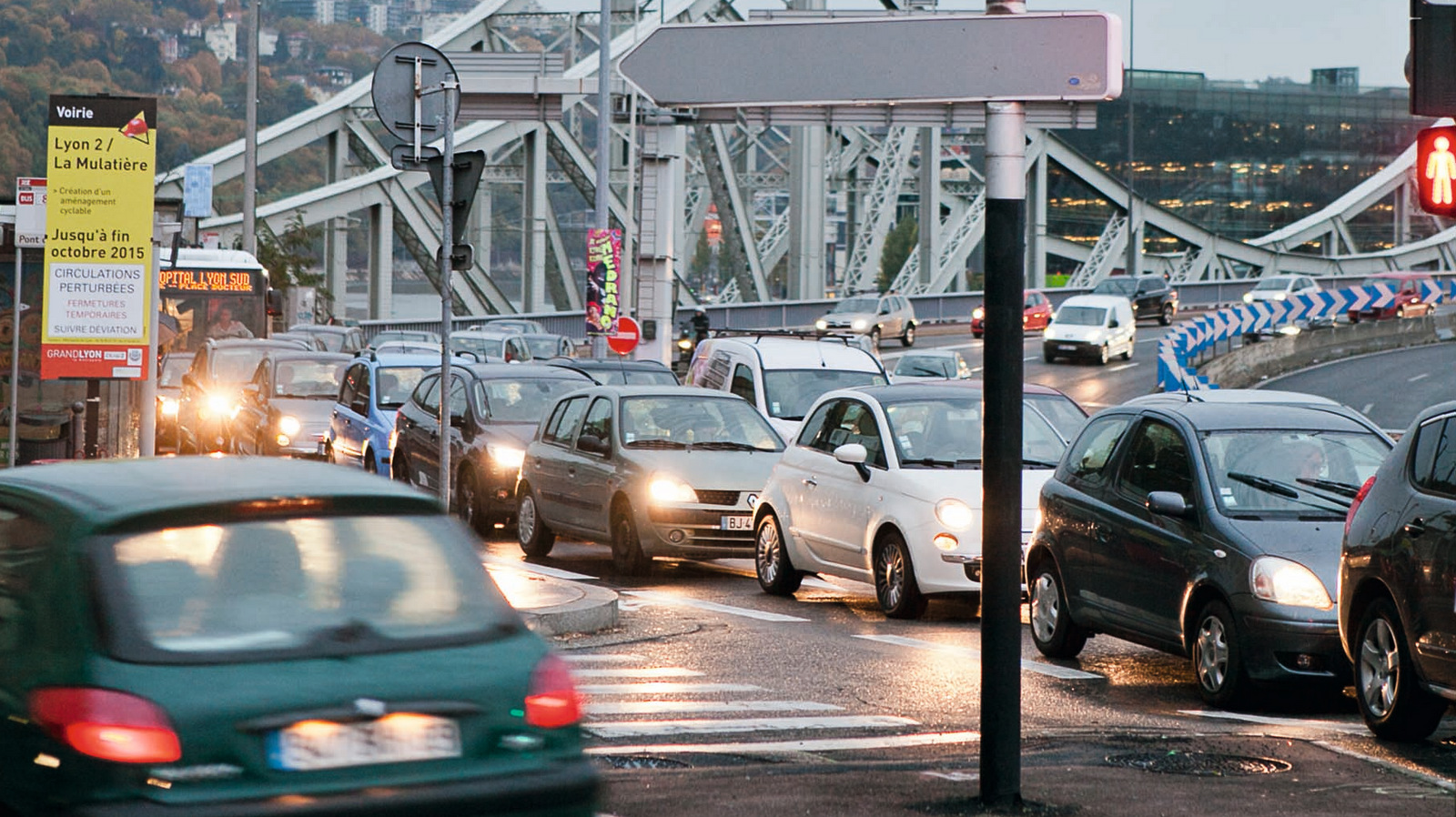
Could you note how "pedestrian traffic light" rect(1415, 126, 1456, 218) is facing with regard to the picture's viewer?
facing the viewer

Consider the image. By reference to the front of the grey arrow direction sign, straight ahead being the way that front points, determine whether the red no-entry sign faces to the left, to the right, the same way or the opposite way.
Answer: the opposite way

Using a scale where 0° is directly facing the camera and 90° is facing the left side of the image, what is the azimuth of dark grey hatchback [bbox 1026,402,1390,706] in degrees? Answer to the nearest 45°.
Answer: approximately 315°

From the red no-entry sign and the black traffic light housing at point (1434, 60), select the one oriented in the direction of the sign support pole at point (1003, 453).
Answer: the red no-entry sign

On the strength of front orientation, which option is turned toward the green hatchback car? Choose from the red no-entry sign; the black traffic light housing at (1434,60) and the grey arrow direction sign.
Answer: the red no-entry sign

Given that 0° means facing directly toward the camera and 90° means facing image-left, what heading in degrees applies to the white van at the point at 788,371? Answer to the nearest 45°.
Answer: approximately 315°

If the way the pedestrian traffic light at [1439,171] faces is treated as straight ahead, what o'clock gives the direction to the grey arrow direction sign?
The grey arrow direction sign is roughly at 2 o'clock from the pedestrian traffic light.

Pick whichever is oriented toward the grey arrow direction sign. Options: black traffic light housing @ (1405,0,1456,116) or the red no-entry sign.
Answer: the red no-entry sign

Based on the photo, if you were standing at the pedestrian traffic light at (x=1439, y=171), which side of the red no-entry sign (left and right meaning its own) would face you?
front

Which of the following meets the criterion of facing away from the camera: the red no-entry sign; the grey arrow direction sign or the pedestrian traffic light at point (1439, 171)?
the grey arrow direction sign

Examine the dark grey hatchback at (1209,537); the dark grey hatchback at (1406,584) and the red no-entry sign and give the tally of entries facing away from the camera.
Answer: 0

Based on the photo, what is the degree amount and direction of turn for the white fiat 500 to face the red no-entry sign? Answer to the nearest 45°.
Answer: approximately 135° to its left

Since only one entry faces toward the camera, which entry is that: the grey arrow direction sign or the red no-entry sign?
the red no-entry sign

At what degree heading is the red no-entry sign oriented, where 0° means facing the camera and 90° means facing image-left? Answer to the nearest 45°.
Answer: approximately 0°

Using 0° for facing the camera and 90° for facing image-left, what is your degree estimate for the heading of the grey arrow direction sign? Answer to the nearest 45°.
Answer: approximately 180°

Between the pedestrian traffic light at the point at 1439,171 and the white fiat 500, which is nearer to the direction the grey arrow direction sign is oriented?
the white fiat 500

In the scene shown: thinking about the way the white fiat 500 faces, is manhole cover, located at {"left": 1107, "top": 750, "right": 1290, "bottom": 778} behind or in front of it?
in front
